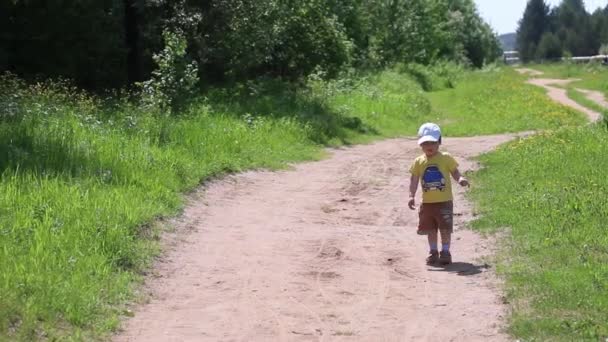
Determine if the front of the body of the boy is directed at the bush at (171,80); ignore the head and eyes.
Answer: no

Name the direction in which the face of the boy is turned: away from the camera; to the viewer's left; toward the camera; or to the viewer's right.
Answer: toward the camera

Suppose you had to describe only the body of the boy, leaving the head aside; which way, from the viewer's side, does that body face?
toward the camera
